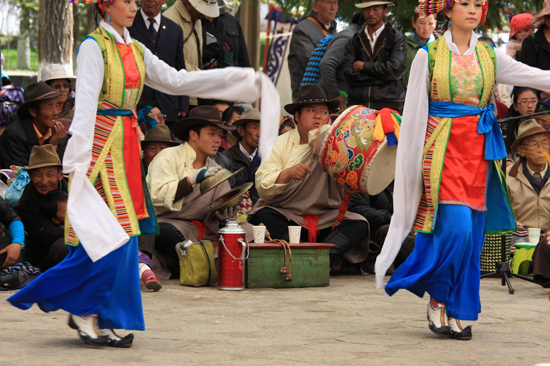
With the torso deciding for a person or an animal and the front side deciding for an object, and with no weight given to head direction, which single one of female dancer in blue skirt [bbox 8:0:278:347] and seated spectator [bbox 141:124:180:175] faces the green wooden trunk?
the seated spectator

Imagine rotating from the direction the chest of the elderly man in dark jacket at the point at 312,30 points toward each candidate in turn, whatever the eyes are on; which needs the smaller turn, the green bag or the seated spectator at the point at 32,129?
the green bag

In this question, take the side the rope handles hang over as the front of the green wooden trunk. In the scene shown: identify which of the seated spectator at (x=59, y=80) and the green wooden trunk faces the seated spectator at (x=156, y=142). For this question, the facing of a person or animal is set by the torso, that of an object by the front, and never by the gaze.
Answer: the seated spectator at (x=59, y=80)

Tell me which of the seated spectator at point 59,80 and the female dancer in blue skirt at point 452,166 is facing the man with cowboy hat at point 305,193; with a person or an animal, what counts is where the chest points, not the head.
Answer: the seated spectator

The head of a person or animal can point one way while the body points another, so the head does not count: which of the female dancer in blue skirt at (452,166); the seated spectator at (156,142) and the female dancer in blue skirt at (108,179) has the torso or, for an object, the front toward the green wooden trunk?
the seated spectator
